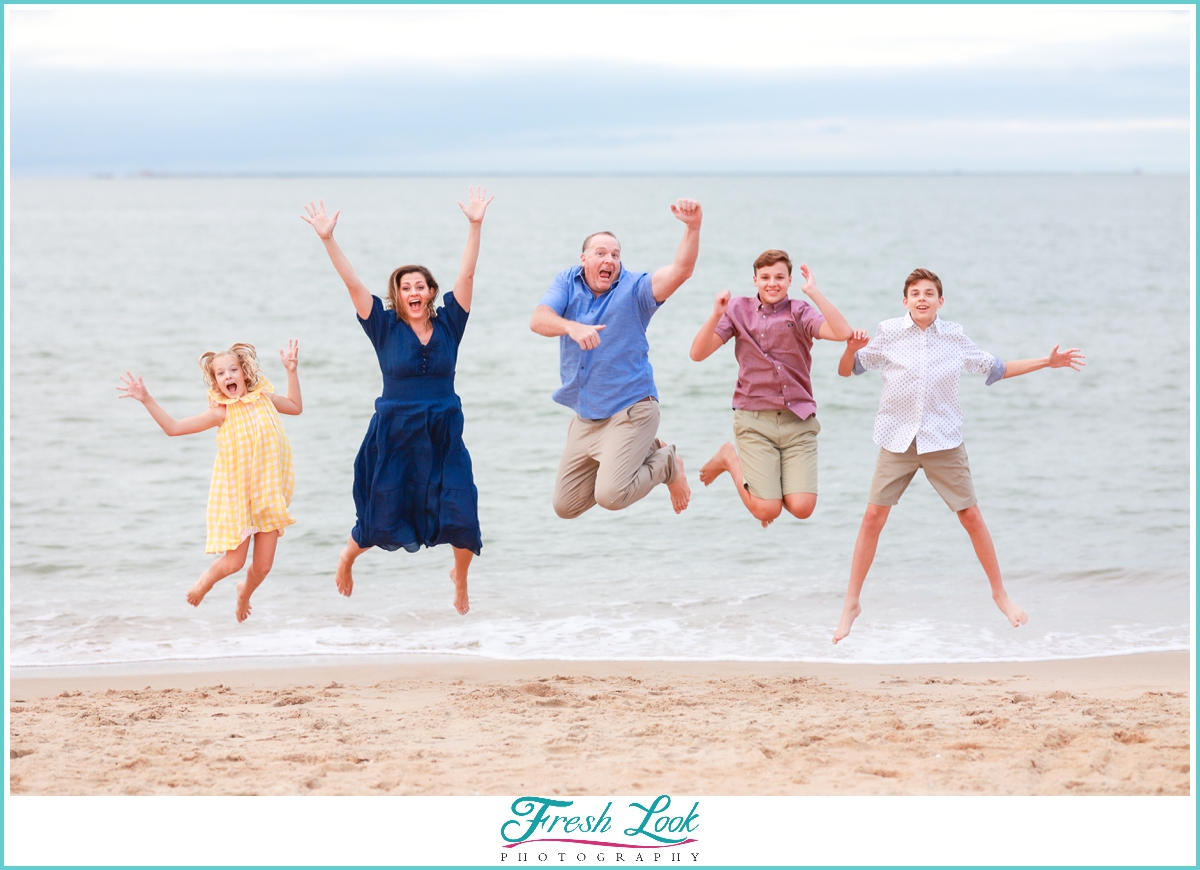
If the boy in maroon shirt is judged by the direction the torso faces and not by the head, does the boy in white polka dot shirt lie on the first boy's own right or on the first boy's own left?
on the first boy's own left

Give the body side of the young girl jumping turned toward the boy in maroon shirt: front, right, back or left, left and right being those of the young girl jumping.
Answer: left

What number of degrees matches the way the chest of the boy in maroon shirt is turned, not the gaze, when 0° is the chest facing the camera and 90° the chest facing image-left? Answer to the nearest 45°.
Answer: approximately 0°

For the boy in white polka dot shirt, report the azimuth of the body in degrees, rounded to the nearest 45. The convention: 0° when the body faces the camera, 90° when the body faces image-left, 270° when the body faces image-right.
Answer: approximately 0°

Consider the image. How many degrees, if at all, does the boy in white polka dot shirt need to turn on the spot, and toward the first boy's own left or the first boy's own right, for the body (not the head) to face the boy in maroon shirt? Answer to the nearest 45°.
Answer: approximately 90° to the first boy's own right

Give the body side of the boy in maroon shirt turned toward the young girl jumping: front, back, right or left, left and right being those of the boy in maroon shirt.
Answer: right
